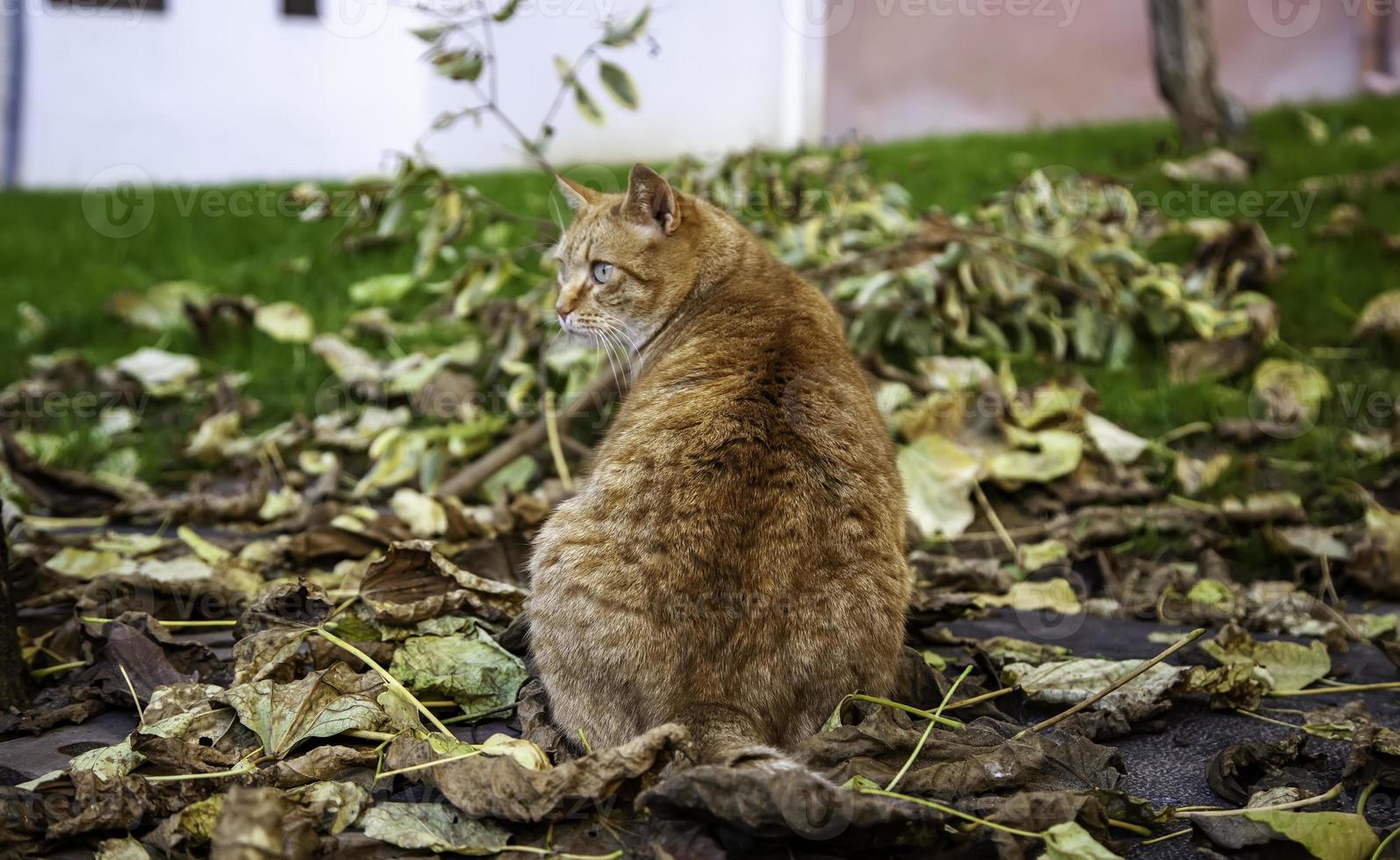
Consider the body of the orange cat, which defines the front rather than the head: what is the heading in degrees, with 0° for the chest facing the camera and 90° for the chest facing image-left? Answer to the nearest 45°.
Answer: approximately 180°

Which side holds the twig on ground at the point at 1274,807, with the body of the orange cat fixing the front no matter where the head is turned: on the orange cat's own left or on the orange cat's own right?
on the orange cat's own right

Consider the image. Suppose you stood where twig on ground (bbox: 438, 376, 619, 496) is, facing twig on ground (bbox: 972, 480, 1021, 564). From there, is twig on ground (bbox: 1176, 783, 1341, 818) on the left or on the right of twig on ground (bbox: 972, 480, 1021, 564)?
right
